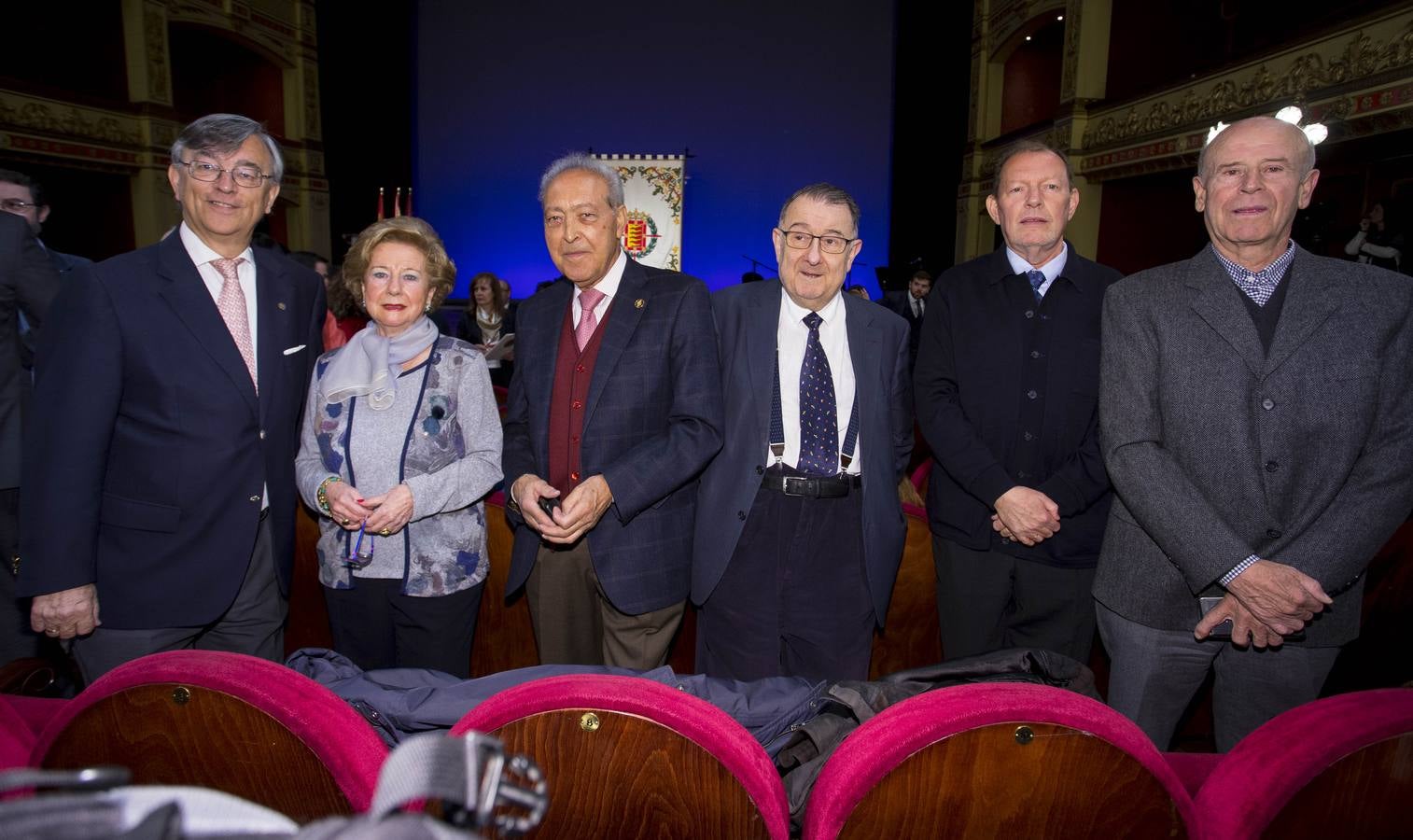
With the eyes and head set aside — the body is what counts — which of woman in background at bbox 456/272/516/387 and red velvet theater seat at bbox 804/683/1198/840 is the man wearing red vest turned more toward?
the red velvet theater seat

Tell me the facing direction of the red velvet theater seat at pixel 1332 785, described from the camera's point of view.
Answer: facing away from the viewer

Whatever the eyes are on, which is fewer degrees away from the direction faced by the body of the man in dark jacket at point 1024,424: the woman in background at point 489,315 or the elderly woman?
the elderly woman

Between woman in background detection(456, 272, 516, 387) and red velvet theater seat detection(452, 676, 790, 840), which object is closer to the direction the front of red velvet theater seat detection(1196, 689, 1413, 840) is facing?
the woman in background

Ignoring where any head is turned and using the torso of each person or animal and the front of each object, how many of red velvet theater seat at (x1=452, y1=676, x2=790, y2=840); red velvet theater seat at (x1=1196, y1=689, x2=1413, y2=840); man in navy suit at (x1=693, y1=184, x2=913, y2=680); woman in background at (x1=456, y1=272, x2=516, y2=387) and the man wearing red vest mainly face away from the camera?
2

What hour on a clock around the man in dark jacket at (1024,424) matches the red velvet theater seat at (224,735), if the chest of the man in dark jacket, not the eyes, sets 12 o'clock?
The red velvet theater seat is roughly at 1 o'clock from the man in dark jacket.

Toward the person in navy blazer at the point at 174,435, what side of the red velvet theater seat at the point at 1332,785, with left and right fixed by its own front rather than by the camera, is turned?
left

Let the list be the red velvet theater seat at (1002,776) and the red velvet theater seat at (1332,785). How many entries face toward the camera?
0

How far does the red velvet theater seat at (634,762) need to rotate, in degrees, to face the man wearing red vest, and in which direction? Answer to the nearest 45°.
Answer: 0° — it already faces them

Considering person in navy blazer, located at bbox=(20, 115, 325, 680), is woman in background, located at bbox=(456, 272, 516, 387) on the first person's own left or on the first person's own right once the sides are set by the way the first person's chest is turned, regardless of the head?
on the first person's own left

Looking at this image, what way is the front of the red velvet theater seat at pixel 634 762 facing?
away from the camera

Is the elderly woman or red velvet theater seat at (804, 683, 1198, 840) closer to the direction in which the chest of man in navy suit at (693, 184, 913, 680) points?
the red velvet theater seat

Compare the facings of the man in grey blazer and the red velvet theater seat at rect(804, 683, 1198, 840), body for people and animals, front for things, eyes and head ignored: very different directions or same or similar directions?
very different directions
